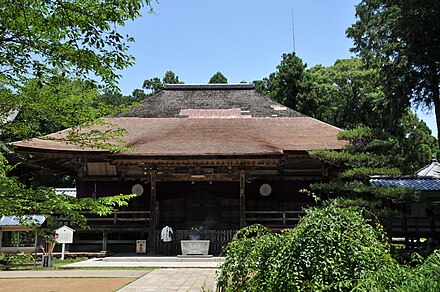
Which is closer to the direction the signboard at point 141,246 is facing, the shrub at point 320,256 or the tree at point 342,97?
the shrub

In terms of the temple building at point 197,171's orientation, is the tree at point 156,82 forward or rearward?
rearward

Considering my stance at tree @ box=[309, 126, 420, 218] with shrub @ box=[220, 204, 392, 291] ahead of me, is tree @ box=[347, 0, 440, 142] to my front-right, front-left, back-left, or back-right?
back-left

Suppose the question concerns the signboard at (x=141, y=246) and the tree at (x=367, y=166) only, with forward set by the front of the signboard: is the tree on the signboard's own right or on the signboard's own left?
on the signboard's own left

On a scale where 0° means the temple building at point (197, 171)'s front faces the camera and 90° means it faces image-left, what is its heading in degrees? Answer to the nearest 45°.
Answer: approximately 0°

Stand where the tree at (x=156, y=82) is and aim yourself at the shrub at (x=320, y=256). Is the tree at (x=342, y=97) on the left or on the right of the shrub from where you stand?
left

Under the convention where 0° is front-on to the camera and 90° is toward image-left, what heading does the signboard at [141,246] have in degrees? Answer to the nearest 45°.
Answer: approximately 0°

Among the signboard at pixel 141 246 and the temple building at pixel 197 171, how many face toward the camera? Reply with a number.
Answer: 2

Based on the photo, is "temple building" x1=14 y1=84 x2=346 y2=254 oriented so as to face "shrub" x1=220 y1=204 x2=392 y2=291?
yes
